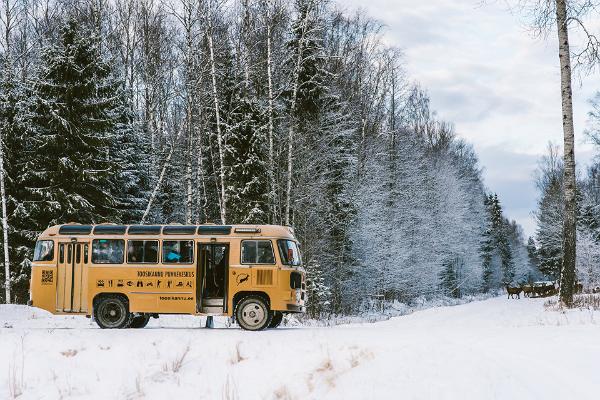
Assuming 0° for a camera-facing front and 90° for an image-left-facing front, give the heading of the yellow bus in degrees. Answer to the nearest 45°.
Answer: approximately 270°

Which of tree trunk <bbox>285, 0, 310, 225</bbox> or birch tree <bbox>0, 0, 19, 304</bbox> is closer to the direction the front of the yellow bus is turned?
the tree trunk

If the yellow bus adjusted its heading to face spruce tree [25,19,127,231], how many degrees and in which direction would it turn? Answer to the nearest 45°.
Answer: approximately 90° to its left

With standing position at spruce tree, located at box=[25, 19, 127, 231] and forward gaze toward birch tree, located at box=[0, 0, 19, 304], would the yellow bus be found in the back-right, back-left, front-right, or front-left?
back-left

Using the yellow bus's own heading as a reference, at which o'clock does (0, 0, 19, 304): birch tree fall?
The birch tree is roughly at 8 o'clock from the yellow bus.

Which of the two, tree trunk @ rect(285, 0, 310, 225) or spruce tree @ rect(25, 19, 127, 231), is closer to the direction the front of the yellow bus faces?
the tree trunk
